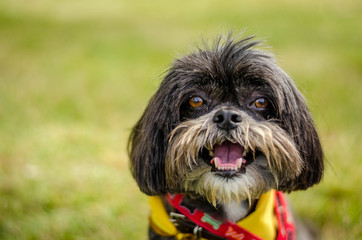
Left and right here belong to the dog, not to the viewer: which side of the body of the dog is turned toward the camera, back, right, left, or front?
front
